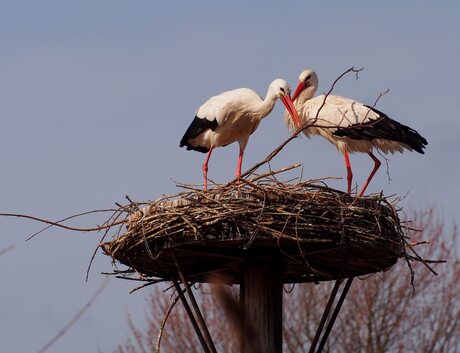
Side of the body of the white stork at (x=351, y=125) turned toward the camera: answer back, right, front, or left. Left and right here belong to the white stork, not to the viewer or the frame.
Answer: left

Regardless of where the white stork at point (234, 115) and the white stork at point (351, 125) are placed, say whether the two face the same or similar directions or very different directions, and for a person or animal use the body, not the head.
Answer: very different directions

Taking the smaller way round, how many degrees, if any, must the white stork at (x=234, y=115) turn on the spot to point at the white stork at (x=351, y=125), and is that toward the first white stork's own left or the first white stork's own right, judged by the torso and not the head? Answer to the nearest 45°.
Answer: approximately 45° to the first white stork's own left

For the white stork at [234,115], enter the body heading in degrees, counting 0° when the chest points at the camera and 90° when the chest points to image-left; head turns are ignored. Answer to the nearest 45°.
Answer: approximately 270°

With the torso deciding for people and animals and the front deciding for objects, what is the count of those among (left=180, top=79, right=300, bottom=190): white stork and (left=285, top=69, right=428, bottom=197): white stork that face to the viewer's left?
1

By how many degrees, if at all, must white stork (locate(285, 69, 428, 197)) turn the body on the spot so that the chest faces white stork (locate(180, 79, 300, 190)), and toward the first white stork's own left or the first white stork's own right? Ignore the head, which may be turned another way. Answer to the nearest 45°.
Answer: approximately 45° to the first white stork's own left
